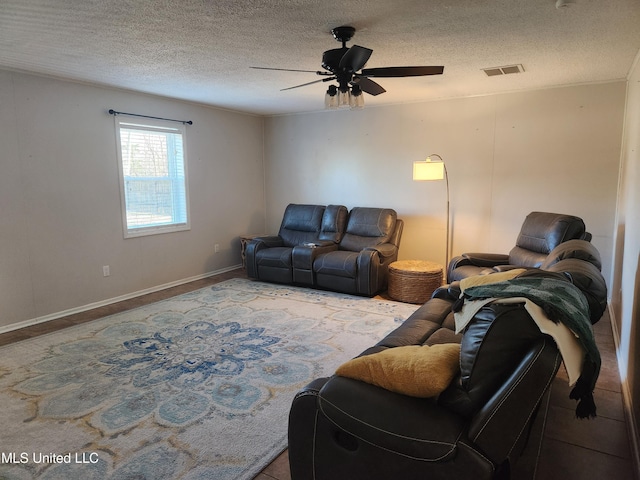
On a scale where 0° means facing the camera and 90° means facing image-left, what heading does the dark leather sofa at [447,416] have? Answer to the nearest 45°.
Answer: approximately 90°

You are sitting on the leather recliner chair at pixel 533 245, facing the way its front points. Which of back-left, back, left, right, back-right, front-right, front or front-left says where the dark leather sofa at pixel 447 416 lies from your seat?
front-left

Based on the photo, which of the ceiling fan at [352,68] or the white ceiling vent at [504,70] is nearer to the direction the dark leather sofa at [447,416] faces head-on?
the ceiling fan

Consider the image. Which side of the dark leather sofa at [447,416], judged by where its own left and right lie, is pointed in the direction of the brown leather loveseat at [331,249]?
right

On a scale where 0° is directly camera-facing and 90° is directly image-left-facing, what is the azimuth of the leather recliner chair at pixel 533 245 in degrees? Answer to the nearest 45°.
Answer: approximately 45°

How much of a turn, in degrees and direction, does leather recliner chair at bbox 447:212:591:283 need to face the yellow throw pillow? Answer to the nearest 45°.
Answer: approximately 45° to its left

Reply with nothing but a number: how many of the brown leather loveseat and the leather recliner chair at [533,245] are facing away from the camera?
0

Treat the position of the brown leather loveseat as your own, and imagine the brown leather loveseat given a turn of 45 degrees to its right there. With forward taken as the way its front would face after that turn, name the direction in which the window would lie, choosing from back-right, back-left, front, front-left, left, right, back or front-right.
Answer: front

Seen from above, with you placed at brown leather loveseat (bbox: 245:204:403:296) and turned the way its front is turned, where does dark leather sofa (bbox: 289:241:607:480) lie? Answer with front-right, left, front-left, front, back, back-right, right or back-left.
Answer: front-left

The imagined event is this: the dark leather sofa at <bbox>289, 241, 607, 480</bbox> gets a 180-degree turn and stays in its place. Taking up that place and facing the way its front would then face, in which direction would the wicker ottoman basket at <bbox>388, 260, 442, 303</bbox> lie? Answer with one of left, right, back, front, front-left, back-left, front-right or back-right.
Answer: left

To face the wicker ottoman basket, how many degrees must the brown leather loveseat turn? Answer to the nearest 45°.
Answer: approximately 90° to its left

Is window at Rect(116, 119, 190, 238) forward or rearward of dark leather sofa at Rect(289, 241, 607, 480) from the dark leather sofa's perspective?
forward

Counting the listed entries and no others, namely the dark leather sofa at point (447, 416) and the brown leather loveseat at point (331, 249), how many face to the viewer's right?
0

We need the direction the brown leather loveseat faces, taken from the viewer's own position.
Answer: facing the viewer and to the left of the viewer

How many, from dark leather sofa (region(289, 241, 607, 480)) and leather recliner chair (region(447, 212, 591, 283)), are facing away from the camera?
0
